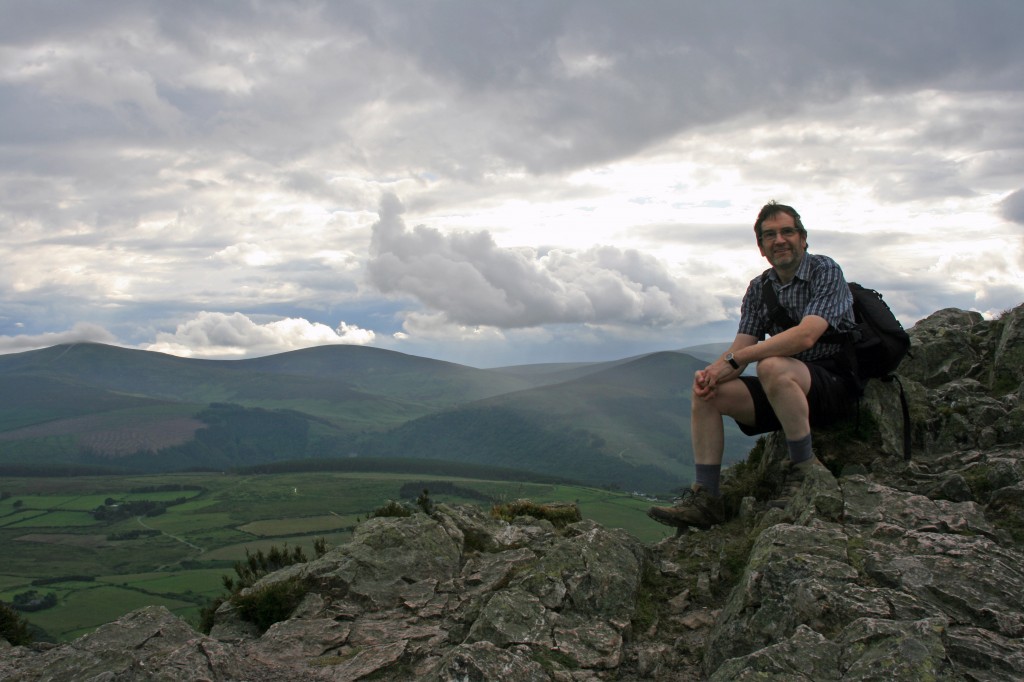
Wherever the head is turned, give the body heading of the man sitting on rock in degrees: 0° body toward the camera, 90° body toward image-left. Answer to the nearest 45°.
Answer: approximately 45°
